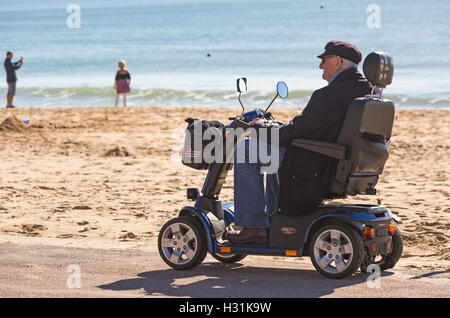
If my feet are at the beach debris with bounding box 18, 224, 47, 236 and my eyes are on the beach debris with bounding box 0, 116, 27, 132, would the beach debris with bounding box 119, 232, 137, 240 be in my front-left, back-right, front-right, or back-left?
back-right

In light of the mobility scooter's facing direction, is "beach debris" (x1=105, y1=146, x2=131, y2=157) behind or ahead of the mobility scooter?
ahead

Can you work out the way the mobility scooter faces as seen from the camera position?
facing away from the viewer and to the left of the viewer

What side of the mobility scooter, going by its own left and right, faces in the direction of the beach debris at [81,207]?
front

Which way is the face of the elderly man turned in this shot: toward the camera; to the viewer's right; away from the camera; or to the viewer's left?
to the viewer's left

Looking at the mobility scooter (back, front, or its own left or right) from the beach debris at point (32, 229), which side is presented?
front

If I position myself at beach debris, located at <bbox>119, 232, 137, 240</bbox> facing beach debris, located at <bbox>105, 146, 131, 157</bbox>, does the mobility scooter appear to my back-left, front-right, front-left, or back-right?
back-right
